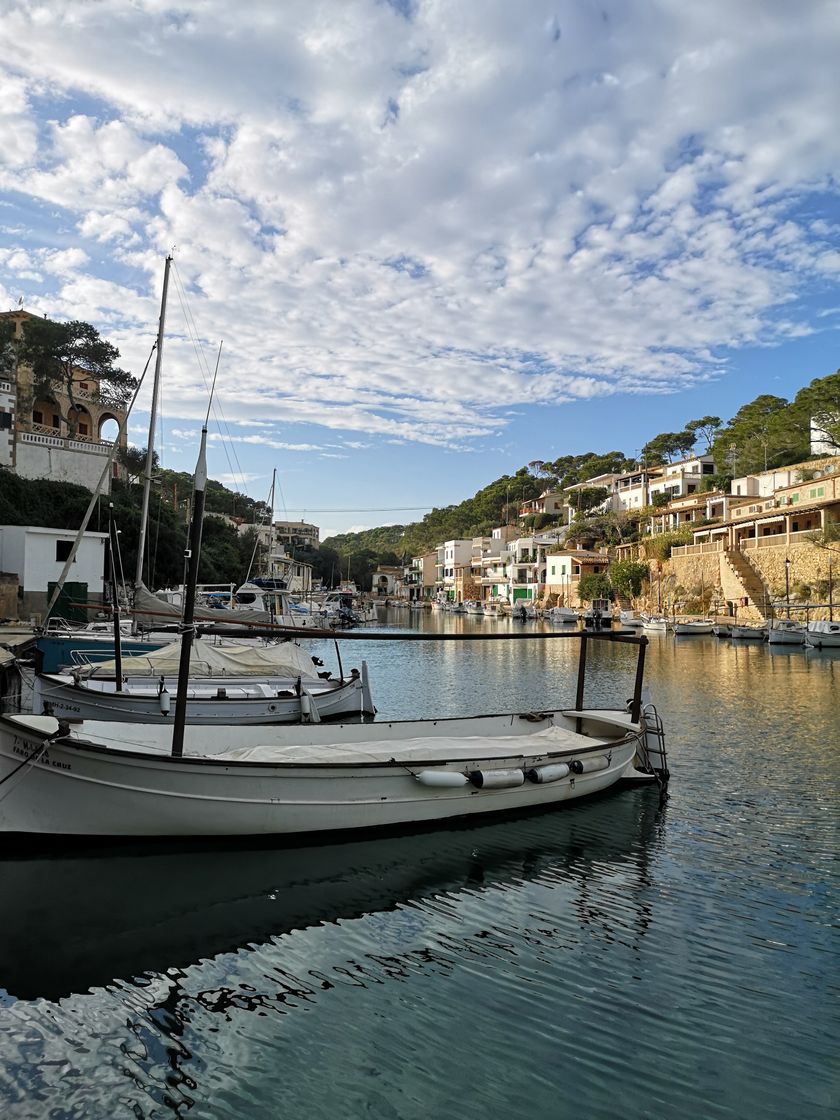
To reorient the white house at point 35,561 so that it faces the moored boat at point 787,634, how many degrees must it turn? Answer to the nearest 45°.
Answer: approximately 45° to its left

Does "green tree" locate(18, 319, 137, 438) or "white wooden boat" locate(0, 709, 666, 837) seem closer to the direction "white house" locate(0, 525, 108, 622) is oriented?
the white wooden boat

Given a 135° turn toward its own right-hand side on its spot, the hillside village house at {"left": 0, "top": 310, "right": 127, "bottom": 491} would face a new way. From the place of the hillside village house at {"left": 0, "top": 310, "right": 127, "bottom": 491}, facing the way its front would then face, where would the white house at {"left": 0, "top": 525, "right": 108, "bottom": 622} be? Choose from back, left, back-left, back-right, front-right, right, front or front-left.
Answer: left

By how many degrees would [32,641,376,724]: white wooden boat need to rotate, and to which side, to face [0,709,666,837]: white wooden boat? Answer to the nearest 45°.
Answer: approximately 90° to its left

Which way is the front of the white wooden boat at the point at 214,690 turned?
to the viewer's left

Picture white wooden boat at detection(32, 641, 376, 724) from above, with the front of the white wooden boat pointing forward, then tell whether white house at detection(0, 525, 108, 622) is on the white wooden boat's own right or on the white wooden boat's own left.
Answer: on the white wooden boat's own right

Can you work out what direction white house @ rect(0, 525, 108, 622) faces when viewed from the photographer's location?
facing the viewer and to the right of the viewer
